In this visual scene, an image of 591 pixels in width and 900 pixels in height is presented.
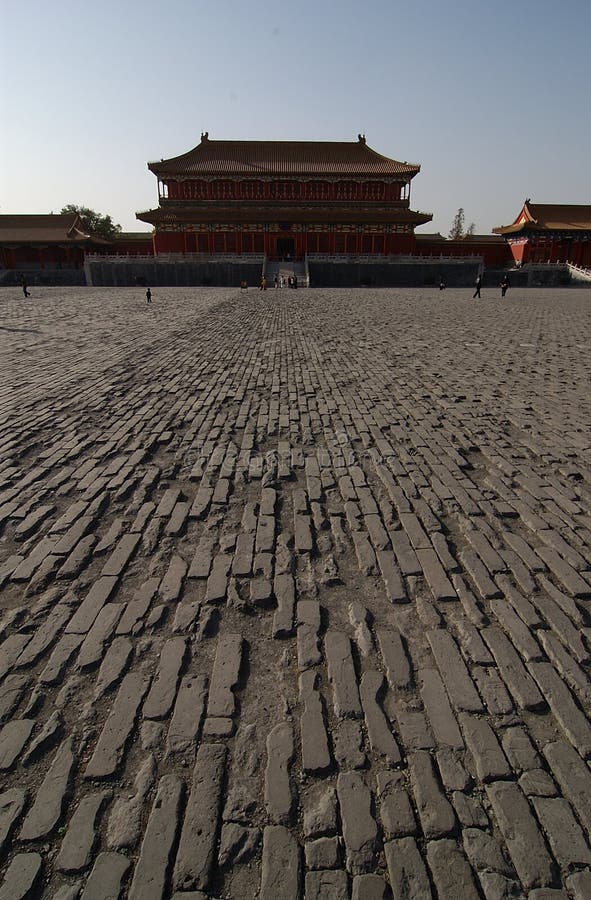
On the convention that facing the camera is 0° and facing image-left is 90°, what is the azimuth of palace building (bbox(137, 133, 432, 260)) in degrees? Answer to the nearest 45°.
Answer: approximately 0°

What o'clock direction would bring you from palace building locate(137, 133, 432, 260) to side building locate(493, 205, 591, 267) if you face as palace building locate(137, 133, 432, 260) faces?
The side building is roughly at 9 o'clock from the palace building.
